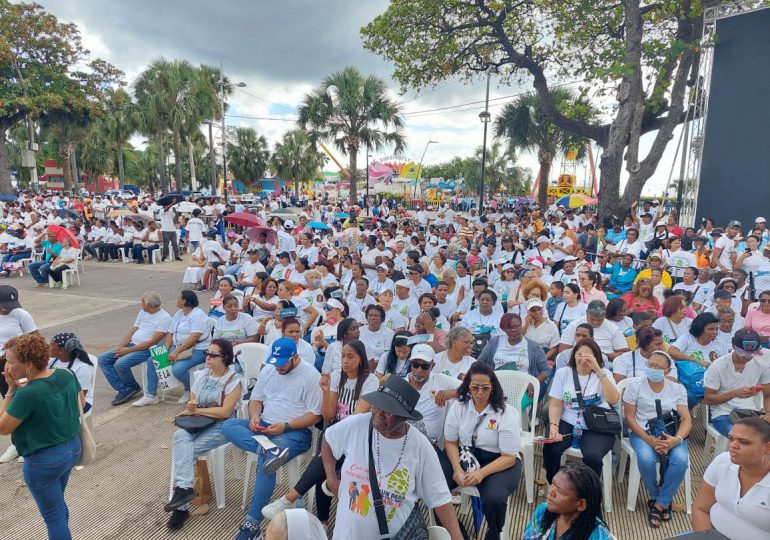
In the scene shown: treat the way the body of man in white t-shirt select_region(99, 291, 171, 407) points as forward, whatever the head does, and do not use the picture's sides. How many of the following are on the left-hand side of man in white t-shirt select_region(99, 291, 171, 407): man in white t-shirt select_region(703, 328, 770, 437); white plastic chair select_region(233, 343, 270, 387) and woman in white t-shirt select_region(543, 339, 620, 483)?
3

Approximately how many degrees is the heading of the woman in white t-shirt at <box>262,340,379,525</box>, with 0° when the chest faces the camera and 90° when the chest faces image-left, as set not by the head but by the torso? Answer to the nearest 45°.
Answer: approximately 45°

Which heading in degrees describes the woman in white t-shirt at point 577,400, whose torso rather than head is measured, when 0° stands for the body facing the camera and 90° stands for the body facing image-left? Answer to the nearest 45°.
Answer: approximately 0°

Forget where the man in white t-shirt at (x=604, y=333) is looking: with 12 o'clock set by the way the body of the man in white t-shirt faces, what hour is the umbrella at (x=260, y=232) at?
The umbrella is roughly at 4 o'clock from the man in white t-shirt.

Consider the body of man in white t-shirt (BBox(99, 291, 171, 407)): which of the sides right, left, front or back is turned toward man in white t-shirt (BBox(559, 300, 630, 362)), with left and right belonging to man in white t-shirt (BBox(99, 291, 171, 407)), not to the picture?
left
